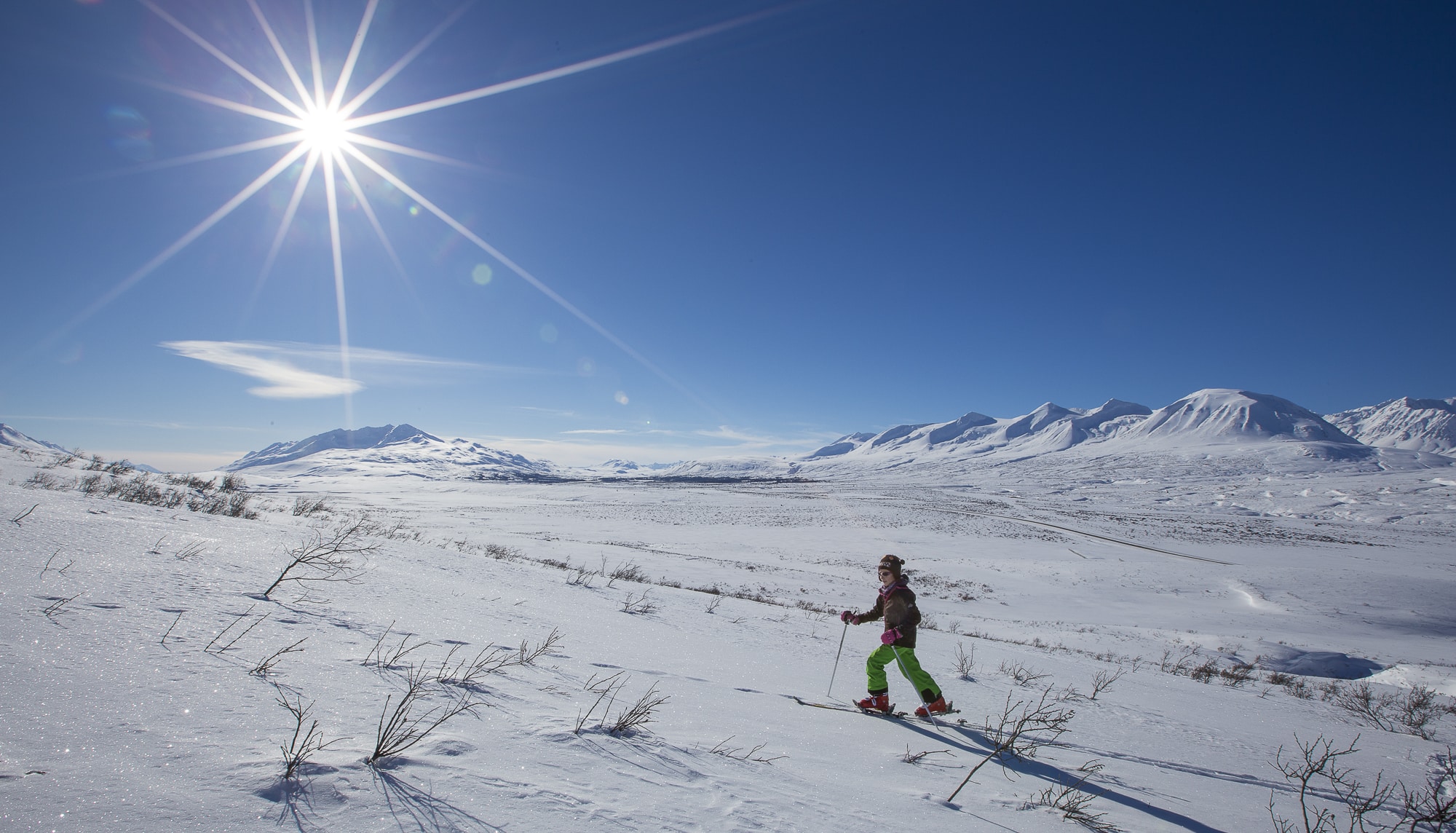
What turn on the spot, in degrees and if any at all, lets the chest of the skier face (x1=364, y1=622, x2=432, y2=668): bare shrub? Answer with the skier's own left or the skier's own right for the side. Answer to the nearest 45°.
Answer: approximately 45° to the skier's own left

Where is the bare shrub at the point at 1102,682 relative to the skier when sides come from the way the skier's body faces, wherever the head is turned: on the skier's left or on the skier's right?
on the skier's right

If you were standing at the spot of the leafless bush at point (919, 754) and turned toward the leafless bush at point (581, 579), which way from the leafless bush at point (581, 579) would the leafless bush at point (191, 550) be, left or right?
left

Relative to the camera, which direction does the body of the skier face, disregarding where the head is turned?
to the viewer's left

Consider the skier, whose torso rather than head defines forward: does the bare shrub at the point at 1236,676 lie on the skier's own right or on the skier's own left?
on the skier's own right

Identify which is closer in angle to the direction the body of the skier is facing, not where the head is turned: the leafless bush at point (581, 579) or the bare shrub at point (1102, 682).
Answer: the leafless bush

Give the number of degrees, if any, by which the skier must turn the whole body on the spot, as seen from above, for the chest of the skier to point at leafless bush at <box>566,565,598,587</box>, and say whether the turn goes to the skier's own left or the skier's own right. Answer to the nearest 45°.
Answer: approximately 45° to the skier's own right

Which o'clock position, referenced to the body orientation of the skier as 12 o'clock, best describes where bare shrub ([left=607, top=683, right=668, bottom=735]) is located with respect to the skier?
The bare shrub is roughly at 10 o'clock from the skier.

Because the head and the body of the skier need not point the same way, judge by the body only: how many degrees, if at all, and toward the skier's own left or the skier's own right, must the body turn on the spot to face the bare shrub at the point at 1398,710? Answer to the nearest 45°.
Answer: approximately 135° to the skier's own right

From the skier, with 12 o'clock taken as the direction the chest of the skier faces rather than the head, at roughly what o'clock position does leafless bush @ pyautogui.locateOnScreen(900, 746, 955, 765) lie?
The leafless bush is roughly at 9 o'clock from the skier.

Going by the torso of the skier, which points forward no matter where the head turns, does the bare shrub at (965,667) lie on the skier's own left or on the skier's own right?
on the skier's own right
